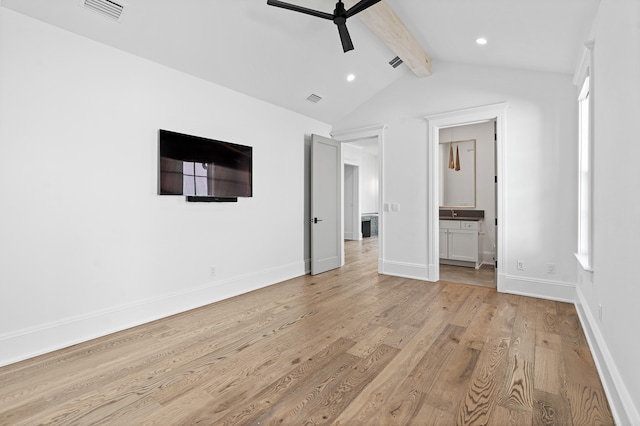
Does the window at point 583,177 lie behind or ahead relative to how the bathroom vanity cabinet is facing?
ahead

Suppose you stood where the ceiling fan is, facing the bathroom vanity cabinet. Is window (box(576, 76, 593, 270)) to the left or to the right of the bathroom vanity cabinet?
right

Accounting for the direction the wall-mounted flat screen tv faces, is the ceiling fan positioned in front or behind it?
in front

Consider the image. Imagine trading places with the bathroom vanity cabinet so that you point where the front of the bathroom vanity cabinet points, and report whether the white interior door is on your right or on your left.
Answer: on your right

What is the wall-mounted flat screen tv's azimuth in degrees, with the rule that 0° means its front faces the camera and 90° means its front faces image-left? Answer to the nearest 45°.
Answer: approximately 315°

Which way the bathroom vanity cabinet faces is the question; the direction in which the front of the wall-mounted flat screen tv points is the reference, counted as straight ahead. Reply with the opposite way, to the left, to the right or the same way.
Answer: to the right

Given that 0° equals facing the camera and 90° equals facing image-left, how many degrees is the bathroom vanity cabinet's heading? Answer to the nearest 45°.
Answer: approximately 0°

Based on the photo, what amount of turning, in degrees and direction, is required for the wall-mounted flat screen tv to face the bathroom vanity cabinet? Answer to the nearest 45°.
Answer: approximately 45° to its left
